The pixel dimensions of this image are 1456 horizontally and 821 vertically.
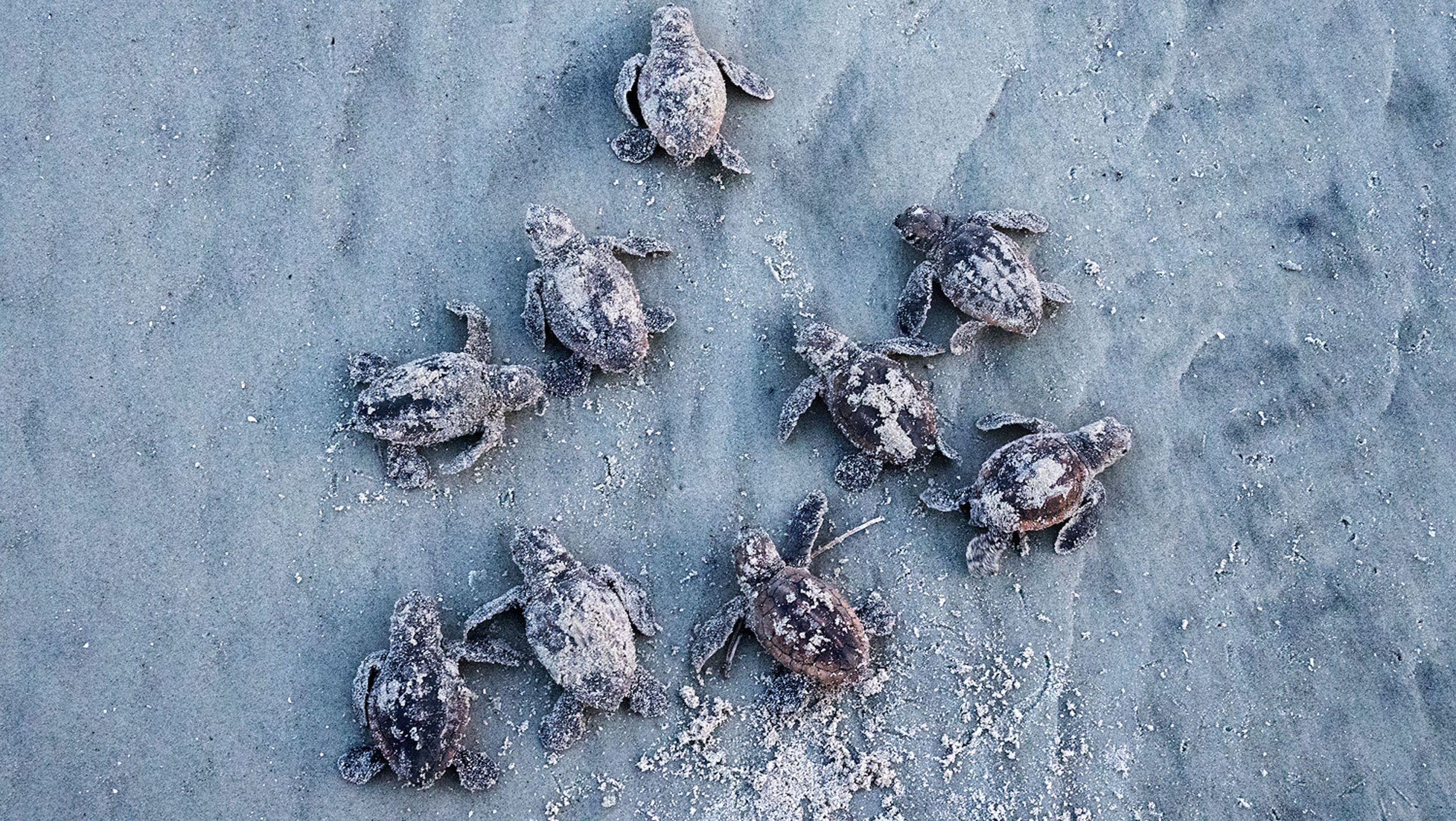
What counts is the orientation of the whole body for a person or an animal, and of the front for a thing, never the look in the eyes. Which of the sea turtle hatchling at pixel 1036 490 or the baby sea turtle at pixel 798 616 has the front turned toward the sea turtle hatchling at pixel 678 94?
the baby sea turtle

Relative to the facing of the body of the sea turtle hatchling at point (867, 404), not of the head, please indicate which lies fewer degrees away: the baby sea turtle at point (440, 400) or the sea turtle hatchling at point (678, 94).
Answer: the sea turtle hatchling

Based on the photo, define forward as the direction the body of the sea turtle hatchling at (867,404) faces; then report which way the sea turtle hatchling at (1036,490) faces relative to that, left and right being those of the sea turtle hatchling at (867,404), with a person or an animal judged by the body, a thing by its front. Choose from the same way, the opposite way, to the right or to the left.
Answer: to the right

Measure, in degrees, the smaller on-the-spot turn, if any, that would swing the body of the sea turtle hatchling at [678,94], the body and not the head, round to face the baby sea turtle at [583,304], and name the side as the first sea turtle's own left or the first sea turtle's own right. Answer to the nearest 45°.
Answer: approximately 180°

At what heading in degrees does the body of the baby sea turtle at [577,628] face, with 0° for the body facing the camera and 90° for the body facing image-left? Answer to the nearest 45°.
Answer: approximately 135°

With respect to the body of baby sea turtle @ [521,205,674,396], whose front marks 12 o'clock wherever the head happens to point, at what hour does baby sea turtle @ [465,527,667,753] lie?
baby sea turtle @ [465,527,667,753] is roughly at 7 o'clock from baby sea turtle @ [521,205,674,396].

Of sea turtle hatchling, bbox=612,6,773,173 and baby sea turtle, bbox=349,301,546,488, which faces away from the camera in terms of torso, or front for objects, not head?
the sea turtle hatchling

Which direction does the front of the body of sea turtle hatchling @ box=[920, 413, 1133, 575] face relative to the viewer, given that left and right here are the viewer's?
facing away from the viewer and to the right of the viewer

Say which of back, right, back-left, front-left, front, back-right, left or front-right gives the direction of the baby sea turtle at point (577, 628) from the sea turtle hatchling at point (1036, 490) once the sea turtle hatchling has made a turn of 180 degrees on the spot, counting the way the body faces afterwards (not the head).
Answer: front

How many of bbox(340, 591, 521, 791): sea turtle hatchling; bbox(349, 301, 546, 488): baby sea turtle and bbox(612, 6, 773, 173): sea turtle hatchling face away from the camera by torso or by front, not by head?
2

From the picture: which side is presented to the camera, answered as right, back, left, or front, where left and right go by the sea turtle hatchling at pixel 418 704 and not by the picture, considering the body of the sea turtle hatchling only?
back

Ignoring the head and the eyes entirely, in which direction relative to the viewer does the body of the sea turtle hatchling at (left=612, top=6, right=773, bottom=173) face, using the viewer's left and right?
facing away from the viewer

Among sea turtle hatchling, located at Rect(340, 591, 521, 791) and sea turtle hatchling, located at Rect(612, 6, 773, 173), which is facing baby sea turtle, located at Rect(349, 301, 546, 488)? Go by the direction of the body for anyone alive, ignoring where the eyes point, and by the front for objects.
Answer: sea turtle hatchling, located at Rect(340, 591, 521, 791)
